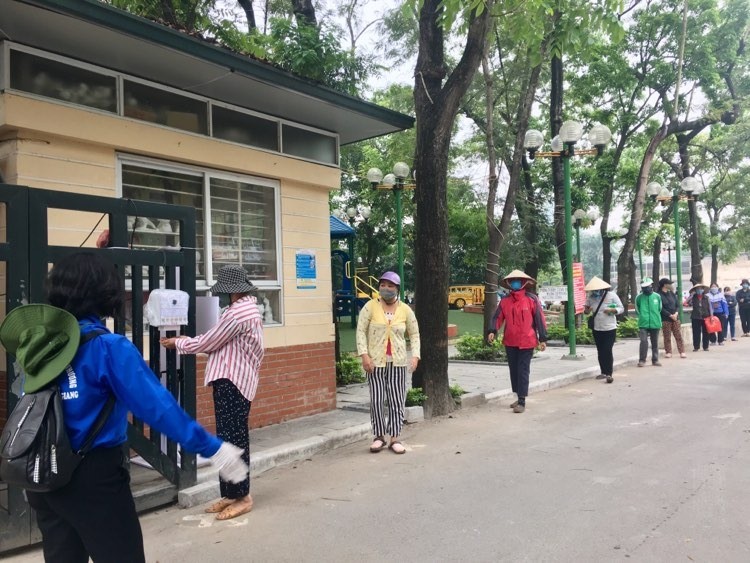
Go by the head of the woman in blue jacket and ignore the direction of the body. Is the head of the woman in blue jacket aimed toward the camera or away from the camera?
away from the camera

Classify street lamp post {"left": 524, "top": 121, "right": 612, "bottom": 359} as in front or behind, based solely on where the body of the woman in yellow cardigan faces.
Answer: behind

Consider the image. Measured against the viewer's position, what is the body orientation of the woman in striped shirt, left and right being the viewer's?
facing to the left of the viewer

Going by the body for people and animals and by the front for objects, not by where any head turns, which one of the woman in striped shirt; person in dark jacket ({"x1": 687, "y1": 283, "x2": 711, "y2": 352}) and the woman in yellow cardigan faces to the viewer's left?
the woman in striped shirt

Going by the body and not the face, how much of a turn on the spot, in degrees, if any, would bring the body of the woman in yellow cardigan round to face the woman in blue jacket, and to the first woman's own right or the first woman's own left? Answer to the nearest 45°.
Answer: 0° — they already face them

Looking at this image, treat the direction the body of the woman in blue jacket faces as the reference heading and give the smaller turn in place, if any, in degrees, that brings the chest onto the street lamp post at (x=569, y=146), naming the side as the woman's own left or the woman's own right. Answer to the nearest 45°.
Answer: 0° — they already face it

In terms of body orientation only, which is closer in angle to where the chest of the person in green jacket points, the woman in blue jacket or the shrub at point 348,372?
the woman in blue jacket

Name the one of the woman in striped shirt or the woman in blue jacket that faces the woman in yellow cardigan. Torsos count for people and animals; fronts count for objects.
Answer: the woman in blue jacket

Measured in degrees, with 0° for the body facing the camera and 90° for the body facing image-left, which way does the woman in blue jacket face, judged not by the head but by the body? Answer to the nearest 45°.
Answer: approximately 225°

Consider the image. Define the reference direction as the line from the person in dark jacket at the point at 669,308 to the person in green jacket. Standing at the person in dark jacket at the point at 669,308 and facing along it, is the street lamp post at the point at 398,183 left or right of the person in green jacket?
right

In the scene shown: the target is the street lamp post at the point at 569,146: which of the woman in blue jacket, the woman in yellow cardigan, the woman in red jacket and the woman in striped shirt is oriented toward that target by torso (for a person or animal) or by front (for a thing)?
the woman in blue jacket

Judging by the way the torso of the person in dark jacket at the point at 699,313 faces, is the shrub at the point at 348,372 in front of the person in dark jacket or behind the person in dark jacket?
in front

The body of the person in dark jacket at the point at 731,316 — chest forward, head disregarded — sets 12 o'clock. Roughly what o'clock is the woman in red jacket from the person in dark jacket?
The woman in red jacket is roughly at 11 o'clock from the person in dark jacket.

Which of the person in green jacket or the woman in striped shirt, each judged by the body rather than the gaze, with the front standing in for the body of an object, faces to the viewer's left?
the woman in striped shirt

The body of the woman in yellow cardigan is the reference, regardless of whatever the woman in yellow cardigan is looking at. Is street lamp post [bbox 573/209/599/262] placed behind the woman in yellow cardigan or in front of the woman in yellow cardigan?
behind
